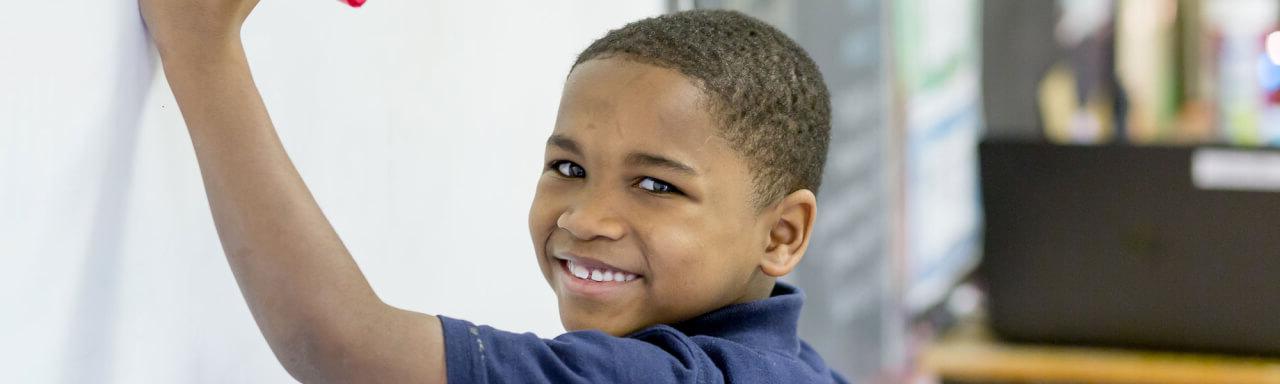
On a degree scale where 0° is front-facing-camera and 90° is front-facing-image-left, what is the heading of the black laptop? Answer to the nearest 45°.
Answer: approximately 180°

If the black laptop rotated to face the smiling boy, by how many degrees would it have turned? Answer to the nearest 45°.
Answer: approximately 180°
